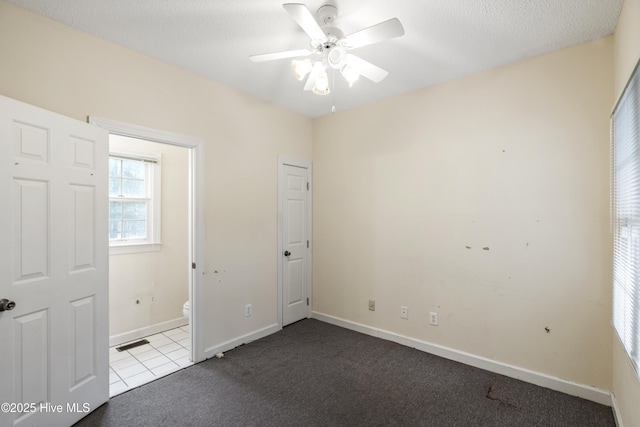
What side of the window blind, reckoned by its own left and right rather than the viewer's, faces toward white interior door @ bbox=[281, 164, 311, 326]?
front

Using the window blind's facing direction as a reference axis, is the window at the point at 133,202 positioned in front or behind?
in front

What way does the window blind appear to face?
to the viewer's left

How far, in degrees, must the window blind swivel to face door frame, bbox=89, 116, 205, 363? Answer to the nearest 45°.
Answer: approximately 45° to its left

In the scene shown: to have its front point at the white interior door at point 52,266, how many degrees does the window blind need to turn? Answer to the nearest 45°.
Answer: approximately 45° to its left

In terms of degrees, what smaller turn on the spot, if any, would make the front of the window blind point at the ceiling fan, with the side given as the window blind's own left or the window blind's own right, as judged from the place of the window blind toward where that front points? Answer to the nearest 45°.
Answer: approximately 45° to the window blind's own left

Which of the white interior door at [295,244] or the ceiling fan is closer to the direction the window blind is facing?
the white interior door
